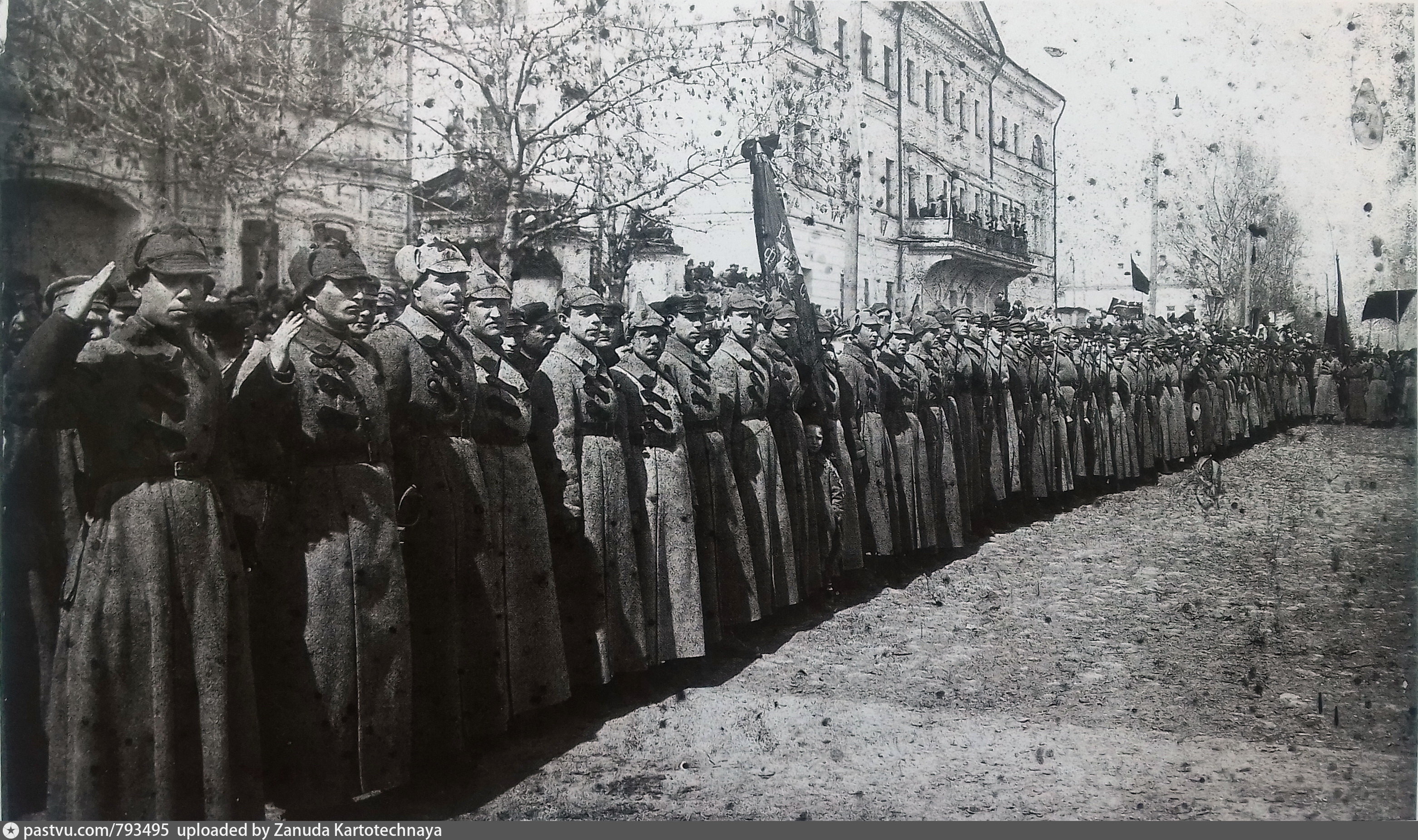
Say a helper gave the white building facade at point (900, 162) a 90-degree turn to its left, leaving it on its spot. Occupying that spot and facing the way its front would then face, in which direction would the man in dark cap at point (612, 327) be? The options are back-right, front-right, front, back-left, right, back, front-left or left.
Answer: back

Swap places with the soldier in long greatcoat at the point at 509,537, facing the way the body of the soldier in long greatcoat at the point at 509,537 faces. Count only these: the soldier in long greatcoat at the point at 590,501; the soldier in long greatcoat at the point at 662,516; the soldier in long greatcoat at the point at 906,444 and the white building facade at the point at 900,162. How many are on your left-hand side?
4

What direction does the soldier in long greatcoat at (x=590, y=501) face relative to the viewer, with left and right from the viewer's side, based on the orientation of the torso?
facing the viewer and to the right of the viewer

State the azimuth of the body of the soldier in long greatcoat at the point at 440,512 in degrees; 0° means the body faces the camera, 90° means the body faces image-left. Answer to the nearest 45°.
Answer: approximately 315°

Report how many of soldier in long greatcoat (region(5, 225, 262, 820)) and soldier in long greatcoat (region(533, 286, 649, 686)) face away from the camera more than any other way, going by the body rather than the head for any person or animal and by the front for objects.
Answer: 0

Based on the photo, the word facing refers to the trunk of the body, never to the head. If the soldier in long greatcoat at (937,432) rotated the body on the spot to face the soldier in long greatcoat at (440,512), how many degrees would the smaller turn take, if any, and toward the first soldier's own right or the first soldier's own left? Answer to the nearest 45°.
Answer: approximately 45° to the first soldier's own right

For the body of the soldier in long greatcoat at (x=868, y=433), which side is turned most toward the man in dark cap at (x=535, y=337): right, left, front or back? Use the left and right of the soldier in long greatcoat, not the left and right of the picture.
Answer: right

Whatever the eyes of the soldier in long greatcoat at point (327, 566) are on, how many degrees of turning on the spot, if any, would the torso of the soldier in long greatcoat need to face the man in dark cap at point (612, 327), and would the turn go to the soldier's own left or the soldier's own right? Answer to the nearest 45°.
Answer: approximately 90° to the soldier's own left

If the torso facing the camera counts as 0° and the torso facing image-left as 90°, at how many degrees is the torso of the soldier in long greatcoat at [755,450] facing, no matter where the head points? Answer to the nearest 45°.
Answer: approximately 315°

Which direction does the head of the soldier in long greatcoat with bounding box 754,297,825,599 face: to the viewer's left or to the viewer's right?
to the viewer's right

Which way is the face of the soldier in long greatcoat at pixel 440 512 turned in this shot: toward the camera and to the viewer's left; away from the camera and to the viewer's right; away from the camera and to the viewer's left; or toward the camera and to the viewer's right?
toward the camera and to the viewer's right
